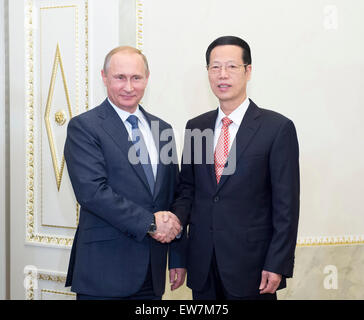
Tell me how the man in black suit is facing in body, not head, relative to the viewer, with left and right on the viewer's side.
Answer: facing the viewer and to the left of the viewer

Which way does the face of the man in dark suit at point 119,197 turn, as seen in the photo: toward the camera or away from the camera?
toward the camera

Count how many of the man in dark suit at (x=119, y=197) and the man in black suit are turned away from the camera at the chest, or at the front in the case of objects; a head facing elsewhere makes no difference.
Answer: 0

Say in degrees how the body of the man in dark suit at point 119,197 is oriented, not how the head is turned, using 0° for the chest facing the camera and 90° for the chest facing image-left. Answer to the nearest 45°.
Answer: approximately 315°
